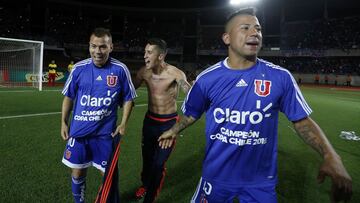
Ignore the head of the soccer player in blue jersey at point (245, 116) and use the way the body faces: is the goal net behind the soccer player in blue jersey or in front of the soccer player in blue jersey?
behind

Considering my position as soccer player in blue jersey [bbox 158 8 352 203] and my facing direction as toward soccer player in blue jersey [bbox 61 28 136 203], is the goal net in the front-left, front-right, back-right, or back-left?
front-right

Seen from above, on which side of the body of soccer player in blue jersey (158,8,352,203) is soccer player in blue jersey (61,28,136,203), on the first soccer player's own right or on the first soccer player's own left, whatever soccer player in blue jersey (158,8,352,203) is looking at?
on the first soccer player's own right

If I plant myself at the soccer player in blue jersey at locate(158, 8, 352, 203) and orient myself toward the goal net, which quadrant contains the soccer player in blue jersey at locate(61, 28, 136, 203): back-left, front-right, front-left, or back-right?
front-left

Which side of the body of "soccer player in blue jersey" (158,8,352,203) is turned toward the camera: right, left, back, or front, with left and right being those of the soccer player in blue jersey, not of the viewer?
front

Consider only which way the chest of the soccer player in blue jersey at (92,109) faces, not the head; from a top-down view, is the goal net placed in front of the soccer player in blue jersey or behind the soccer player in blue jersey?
behind

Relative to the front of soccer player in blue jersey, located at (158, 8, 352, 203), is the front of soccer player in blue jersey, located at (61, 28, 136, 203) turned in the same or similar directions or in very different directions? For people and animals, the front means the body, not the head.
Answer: same or similar directions

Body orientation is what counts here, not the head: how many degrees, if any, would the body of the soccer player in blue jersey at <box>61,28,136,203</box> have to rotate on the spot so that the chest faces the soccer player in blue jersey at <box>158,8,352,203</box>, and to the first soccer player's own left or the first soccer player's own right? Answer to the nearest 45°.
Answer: approximately 45° to the first soccer player's own left

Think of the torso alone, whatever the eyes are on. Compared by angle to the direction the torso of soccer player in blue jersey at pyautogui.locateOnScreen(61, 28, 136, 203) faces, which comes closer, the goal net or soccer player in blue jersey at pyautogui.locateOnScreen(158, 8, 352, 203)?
the soccer player in blue jersey

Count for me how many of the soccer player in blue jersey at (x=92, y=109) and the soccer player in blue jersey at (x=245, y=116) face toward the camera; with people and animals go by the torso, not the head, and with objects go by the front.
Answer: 2
